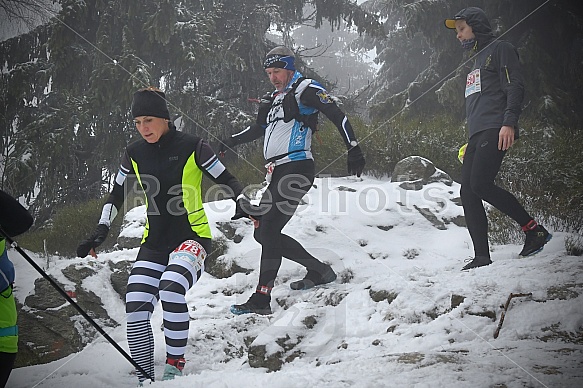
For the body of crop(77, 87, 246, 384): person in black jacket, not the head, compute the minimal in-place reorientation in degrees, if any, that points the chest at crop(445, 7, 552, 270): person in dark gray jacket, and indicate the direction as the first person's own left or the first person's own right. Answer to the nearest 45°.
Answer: approximately 135° to the first person's own left

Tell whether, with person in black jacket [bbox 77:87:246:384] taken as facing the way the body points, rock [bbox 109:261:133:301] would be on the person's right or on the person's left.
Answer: on the person's right

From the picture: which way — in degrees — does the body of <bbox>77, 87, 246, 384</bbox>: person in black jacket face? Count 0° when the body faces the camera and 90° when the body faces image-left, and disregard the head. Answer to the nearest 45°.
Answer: approximately 45°

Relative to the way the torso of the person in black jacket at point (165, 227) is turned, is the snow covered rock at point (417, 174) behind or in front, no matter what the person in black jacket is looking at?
behind
